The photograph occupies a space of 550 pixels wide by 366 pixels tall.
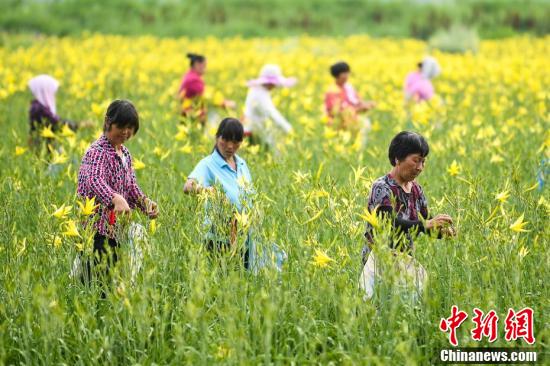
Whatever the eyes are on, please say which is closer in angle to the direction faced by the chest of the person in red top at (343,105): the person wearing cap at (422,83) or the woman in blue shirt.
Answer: the woman in blue shirt

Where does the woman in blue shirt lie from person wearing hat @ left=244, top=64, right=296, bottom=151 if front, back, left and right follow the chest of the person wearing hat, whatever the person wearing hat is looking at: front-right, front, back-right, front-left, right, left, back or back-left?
right

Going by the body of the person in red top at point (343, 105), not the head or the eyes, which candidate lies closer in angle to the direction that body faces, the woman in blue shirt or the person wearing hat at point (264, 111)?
the woman in blue shirt

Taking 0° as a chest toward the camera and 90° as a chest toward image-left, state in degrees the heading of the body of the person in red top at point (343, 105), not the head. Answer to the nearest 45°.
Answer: approximately 315°

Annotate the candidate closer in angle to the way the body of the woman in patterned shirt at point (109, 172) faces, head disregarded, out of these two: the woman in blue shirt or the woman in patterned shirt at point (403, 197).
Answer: the woman in patterned shirt

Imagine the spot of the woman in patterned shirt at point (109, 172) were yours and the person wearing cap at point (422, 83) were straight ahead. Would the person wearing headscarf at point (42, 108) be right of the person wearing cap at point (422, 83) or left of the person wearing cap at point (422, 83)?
left

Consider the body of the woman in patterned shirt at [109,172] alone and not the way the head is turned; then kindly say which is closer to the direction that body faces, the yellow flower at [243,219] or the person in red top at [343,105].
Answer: the yellow flower

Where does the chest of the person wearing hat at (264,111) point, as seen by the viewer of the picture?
to the viewer's right

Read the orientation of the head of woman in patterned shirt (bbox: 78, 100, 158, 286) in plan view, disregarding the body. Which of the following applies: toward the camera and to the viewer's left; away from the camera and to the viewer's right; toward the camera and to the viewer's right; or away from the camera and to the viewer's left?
toward the camera and to the viewer's right

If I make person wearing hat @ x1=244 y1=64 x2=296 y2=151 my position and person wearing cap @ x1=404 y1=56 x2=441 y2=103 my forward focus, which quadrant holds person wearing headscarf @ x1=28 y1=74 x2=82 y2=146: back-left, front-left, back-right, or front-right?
back-left

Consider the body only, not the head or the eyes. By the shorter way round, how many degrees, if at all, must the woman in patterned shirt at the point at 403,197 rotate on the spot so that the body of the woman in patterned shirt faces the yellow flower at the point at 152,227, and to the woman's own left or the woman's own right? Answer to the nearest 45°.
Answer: approximately 135° to the woman's own right

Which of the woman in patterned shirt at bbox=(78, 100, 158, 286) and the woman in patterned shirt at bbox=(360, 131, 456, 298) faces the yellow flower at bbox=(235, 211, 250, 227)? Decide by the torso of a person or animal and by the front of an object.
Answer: the woman in patterned shirt at bbox=(78, 100, 158, 286)
